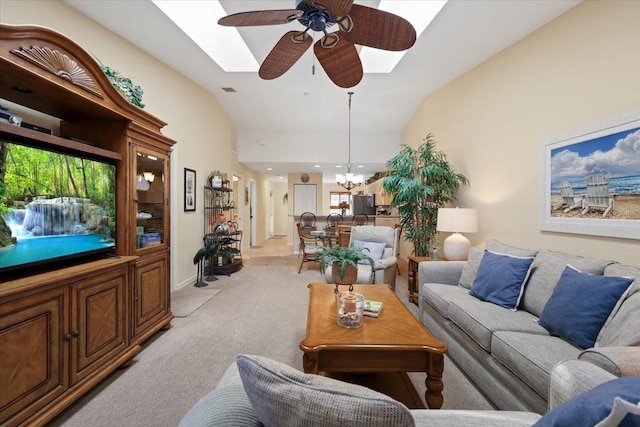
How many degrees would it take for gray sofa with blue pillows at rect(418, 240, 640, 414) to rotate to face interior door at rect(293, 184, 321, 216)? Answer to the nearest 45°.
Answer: approximately 90° to its right

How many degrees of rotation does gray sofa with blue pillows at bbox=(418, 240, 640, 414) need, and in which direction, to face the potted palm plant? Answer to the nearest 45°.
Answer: approximately 90° to its right

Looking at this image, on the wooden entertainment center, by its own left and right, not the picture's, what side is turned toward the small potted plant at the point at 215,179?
left

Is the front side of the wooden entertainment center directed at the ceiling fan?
yes

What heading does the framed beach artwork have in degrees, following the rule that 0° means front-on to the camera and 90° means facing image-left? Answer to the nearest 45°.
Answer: approximately 45°

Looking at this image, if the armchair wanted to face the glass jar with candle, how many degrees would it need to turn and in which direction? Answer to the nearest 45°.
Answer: approximately 45° to its left

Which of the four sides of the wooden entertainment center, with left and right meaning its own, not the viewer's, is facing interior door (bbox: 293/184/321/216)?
left
